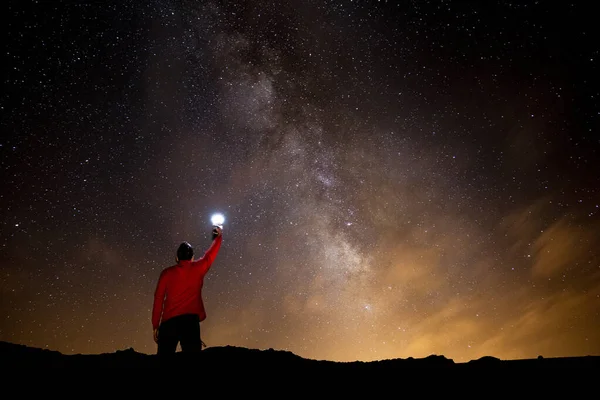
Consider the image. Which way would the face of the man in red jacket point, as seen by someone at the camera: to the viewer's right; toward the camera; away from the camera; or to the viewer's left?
away from the camera

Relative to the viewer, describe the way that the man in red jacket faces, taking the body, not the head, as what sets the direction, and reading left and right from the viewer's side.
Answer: facing away from the viewer
